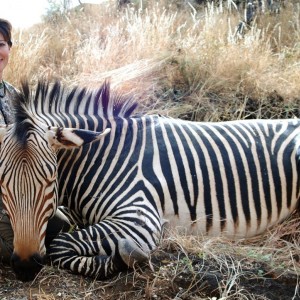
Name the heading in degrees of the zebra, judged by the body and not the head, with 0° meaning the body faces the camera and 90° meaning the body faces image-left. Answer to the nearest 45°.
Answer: approximately 90°

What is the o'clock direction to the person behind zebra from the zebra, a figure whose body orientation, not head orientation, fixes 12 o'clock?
The person behind zebra is roughly at 12 o'clock from the zebra.
